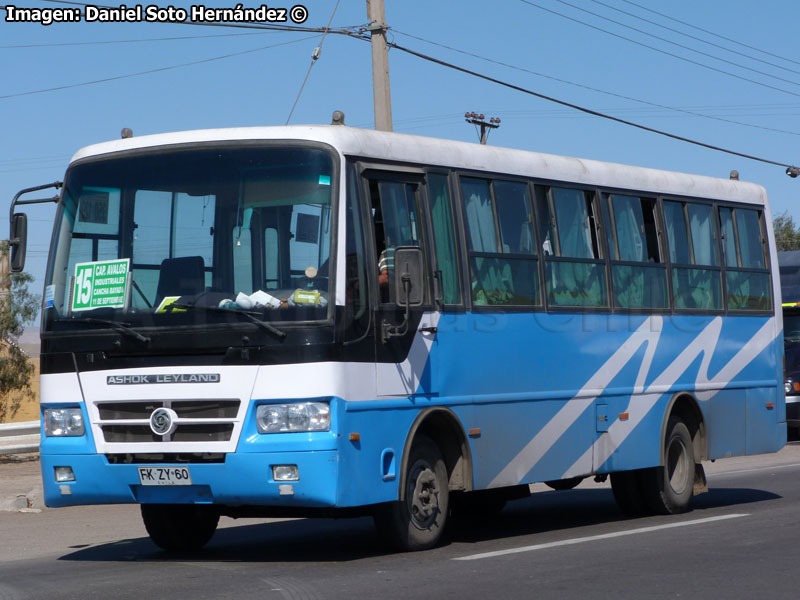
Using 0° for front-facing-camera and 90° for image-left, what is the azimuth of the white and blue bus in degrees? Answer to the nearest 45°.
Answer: approximately 45°

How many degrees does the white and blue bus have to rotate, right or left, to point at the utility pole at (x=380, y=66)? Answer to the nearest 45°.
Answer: approximately 135° to its right
